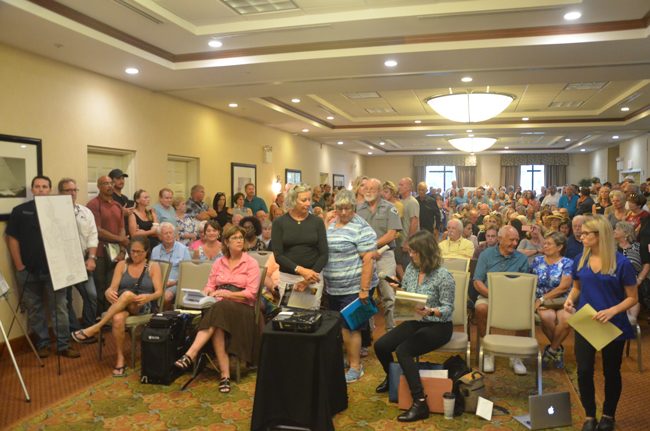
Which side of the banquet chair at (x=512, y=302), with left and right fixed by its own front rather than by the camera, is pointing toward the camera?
front

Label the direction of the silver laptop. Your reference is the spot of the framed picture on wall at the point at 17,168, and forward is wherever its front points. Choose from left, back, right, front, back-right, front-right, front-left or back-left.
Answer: front

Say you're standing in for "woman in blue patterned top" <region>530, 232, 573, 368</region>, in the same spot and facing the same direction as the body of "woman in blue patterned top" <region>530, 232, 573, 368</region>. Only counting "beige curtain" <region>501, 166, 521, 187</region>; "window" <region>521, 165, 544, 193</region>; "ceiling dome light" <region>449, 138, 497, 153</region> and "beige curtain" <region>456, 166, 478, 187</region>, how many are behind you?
4

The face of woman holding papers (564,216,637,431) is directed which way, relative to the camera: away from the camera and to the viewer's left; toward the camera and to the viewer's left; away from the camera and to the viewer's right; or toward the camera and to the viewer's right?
toward the camera and to the viewer's left

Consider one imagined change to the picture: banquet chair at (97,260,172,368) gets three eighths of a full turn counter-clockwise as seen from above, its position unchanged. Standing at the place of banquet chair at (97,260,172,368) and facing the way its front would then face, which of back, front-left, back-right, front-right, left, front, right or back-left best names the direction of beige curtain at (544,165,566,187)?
front-left

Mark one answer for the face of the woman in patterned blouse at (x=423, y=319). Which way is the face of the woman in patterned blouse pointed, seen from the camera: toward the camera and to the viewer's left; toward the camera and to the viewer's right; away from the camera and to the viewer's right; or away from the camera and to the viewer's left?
toward the camera and to the viewer's left

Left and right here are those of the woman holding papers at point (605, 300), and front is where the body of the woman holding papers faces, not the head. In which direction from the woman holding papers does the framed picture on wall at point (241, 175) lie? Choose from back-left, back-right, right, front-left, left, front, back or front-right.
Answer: right

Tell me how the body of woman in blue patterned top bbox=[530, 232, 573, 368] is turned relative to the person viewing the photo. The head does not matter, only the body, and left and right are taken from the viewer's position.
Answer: facing the viewer

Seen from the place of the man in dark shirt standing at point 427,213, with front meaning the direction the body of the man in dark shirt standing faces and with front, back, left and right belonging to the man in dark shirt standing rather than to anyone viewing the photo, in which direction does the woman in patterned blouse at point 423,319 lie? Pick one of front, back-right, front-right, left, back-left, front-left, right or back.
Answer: front-left

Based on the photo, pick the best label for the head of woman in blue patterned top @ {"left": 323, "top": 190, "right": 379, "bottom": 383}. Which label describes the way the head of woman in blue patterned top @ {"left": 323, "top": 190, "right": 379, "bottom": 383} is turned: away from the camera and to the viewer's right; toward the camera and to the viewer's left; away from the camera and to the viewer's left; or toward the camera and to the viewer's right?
toward the camera and to the viewer's left

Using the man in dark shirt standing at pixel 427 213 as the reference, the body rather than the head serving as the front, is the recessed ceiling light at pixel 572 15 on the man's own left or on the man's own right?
on the man's own left

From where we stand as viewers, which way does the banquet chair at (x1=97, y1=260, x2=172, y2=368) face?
facing the viewer and to the left of the viewer

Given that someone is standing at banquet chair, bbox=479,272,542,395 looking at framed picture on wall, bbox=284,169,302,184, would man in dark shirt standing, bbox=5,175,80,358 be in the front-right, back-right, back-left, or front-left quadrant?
front-left

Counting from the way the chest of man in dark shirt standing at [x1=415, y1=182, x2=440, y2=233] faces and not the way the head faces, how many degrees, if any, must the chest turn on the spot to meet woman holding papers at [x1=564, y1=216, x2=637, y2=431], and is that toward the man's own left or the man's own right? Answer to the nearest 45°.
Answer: approximately 45° to the man's own left
